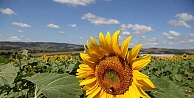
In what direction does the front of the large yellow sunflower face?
toward the camera
